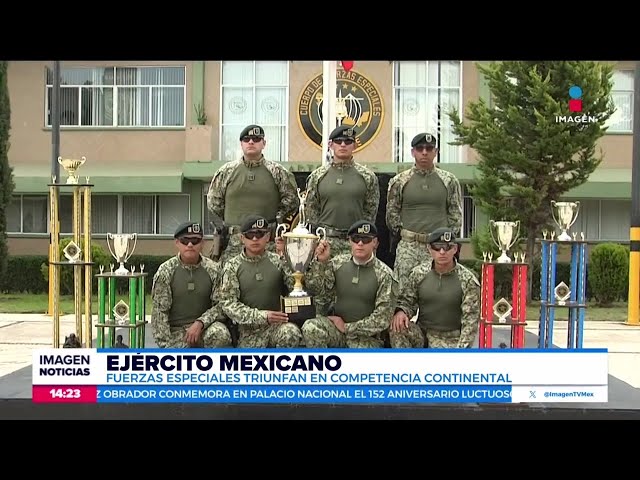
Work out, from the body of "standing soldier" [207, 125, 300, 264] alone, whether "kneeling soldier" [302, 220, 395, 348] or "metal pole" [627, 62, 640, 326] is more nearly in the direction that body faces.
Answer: the kneeling soldier

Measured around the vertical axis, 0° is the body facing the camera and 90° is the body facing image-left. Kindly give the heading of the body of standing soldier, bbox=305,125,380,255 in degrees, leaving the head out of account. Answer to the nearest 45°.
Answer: approximately 0°

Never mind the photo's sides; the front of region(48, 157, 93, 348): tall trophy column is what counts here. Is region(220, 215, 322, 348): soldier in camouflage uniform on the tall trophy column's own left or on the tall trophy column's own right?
on the tall trophy column's own left

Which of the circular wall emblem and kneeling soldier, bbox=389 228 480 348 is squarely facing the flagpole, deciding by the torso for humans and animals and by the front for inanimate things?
the circular wall emblem

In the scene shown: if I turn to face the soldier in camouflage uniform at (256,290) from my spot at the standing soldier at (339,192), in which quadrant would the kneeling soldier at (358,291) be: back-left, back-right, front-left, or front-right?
front-left

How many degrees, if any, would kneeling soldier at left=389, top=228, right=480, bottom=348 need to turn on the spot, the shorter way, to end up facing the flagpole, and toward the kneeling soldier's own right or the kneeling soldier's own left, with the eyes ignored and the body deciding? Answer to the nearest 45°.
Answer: approximately 135° to the kneeling soldier's own right

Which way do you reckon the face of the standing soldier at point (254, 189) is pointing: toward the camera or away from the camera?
toward the camera

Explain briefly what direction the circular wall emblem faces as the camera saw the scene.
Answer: facing the viewer

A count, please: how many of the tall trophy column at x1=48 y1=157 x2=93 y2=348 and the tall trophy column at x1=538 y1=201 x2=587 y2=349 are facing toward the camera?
2

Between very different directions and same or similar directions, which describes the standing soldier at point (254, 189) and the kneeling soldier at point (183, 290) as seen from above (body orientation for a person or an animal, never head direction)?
same or similar directions

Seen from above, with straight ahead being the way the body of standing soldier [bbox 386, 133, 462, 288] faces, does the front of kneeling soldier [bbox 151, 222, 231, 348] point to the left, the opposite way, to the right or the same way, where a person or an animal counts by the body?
the same way

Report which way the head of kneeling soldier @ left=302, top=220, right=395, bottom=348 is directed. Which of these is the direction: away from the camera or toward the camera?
toward the camera

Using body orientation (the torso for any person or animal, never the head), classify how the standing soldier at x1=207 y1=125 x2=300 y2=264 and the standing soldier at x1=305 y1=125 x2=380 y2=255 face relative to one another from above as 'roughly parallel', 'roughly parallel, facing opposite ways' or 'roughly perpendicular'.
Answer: roughly parallel

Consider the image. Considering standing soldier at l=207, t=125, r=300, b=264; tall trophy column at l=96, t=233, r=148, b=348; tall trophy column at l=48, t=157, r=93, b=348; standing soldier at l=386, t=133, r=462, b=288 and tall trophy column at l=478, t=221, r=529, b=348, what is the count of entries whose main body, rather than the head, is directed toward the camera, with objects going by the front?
5

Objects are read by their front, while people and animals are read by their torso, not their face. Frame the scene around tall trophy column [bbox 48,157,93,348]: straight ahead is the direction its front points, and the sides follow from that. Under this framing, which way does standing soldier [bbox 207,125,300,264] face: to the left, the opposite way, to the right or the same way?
the same way

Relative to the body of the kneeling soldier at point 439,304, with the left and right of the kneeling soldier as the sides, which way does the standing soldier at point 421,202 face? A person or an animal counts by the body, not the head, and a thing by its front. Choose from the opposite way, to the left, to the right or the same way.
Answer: the same way

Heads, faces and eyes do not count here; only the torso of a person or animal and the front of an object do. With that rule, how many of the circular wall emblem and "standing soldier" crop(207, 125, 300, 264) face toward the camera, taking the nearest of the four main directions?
2

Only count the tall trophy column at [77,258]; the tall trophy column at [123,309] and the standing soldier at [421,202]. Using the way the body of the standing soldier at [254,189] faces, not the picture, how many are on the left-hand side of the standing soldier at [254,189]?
1

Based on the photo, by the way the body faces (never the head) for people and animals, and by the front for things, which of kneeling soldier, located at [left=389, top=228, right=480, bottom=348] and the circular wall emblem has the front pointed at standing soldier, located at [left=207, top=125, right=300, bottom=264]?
the circular wall emblem

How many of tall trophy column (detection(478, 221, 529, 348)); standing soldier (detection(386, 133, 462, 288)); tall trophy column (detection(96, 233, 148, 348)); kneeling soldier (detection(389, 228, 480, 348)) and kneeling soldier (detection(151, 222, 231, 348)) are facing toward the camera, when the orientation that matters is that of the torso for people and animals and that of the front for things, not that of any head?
5

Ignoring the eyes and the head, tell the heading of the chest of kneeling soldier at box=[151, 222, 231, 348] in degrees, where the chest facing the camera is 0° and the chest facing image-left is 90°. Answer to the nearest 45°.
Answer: approximately 0°

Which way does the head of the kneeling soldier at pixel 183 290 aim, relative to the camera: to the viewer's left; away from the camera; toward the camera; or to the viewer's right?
toward the camera
